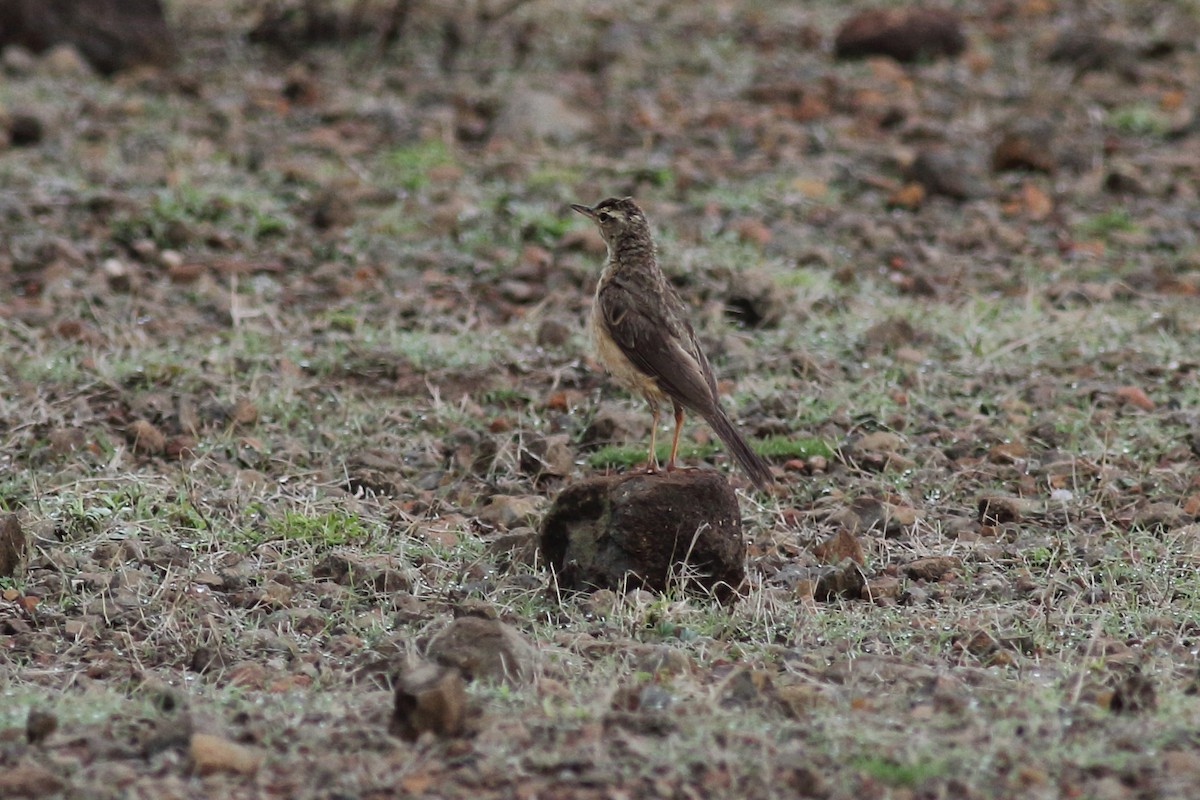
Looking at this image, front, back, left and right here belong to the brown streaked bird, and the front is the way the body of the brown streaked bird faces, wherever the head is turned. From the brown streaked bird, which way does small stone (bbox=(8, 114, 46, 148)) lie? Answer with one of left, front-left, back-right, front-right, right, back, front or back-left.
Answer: front-right

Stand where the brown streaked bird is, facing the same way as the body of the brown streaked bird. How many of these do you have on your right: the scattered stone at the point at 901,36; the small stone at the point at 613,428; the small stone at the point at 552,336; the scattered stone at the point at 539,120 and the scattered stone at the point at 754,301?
5

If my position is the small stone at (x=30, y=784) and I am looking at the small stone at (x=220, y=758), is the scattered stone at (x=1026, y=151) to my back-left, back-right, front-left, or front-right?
front-left

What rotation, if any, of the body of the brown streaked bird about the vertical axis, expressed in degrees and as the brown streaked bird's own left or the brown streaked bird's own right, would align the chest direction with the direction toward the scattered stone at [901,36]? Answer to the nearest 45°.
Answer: approximately 90° to the brown streaked bird's own right

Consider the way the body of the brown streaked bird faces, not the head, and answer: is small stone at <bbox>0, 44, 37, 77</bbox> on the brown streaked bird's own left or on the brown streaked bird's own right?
on the brown streaked bird's own right

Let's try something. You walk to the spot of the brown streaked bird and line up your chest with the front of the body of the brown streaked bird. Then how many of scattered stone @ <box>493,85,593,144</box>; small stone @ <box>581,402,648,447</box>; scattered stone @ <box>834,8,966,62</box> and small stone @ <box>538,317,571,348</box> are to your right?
4

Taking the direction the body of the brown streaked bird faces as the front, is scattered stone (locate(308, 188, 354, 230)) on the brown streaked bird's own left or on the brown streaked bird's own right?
on the brown streaked bird's own right

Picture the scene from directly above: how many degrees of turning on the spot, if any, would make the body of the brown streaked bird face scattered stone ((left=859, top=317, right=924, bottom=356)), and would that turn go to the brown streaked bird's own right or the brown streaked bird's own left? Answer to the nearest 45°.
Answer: approximately 135° to the brown streaked bird's own right

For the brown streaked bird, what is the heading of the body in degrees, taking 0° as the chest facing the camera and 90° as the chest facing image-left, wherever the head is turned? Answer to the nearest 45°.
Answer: approximately 90°

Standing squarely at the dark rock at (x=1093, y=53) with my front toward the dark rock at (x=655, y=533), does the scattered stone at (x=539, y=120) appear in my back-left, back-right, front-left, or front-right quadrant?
front-right

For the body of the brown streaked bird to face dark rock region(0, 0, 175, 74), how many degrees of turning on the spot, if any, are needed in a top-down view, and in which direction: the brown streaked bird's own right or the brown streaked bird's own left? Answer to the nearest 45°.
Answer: approximately 45° to the brown streaked bird's own right

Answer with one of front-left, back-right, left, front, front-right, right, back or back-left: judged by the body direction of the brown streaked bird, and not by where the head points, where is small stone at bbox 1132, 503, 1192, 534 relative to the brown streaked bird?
back

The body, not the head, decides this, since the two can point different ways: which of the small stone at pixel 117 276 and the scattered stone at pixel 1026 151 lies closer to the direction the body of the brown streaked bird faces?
the small stone

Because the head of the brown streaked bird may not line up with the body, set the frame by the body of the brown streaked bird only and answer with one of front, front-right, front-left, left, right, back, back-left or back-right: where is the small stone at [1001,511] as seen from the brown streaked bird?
back

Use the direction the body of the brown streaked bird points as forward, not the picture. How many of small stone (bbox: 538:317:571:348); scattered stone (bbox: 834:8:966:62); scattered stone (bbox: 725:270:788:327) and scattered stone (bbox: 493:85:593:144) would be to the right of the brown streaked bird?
4
